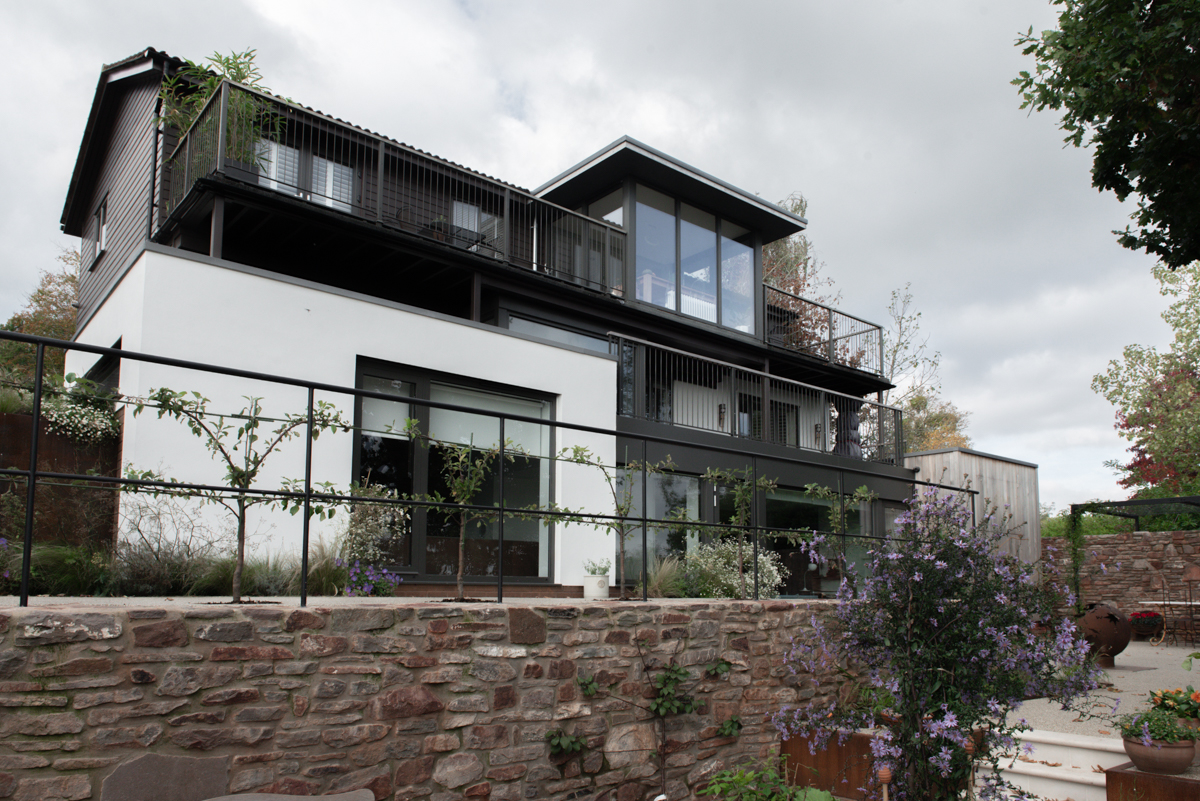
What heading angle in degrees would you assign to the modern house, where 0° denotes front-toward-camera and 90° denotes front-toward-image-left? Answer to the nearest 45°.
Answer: approximately 315°

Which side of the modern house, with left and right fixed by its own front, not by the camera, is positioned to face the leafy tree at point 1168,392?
left

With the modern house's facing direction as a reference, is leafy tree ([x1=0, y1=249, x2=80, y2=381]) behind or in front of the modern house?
behind

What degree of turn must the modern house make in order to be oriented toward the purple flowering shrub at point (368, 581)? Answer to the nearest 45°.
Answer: approximately 45° to its right

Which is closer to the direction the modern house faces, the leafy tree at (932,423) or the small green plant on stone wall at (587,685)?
the small green plant on stone wall

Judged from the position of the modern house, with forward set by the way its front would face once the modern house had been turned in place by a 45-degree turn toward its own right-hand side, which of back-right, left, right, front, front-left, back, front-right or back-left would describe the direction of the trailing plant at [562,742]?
front

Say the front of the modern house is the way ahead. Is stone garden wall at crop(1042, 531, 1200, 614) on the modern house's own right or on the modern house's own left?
on the modern house's own left

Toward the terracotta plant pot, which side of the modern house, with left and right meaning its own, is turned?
front

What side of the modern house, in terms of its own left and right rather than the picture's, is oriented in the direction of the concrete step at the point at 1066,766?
front
